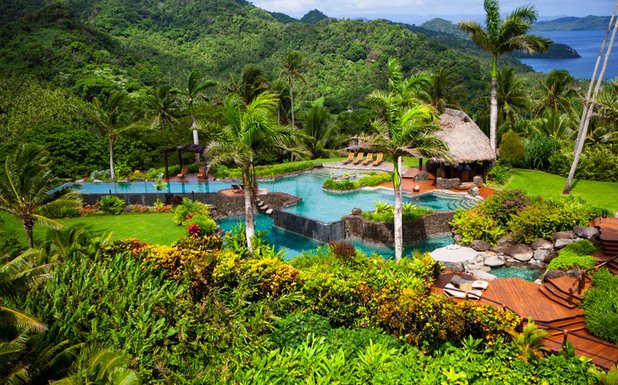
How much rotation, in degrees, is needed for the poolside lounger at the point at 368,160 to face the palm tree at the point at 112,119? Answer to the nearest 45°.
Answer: approximately 45° to its right

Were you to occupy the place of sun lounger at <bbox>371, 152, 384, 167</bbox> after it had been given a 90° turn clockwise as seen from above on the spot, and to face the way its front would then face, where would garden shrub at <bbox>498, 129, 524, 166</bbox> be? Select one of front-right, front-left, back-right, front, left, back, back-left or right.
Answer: back

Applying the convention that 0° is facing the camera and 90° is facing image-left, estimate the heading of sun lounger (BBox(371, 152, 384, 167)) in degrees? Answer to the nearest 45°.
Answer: approximately 45°

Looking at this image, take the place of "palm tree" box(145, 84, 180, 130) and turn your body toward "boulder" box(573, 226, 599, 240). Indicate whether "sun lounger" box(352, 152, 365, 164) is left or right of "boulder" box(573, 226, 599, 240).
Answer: left

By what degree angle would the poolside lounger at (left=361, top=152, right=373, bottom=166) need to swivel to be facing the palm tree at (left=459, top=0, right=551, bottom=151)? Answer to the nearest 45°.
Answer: approximately 90° to its left

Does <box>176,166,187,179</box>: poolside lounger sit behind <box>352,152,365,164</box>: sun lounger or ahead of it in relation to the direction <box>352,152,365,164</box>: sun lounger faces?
ahead

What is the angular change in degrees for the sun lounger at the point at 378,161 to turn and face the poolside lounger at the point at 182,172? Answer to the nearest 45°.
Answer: approximately 45° to its right
